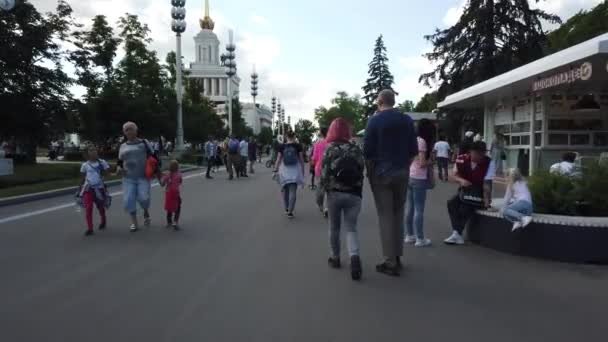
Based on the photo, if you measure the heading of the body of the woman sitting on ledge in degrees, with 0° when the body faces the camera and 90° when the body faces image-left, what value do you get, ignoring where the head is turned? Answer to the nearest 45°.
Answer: approximately 45°

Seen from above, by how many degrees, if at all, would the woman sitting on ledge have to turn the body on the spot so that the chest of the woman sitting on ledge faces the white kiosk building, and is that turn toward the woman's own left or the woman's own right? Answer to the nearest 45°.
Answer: approximately 135° to the woman's own right

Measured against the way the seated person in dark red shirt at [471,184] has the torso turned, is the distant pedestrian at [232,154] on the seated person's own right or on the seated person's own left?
on the seated person's own right

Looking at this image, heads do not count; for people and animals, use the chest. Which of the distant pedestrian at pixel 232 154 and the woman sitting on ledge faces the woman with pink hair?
the woman sitting on ledge

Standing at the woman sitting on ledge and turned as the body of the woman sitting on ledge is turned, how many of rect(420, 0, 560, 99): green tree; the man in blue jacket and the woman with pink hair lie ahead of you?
2

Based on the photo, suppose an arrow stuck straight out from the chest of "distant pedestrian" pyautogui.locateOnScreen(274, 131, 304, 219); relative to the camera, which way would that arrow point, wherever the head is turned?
away from the camera

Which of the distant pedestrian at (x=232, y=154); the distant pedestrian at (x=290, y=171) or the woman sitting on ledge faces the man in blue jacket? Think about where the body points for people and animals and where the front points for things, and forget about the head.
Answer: the woman sitting on ledge

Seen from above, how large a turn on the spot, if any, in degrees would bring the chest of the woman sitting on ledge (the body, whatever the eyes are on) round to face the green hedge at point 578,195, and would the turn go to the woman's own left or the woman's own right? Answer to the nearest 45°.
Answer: approximately 180°

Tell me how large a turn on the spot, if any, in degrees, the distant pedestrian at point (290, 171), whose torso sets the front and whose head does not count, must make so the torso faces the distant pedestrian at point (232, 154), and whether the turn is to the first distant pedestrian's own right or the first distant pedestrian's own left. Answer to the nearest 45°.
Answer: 0° — they already face them

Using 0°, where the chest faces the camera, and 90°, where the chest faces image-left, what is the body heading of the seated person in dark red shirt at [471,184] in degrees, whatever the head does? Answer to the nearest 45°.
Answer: approximately 45°

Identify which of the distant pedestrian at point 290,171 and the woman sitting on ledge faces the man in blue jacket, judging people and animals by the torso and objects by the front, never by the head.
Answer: the woman sitting on ledge

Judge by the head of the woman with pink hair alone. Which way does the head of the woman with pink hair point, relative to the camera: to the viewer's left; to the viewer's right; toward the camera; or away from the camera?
away from the camera
